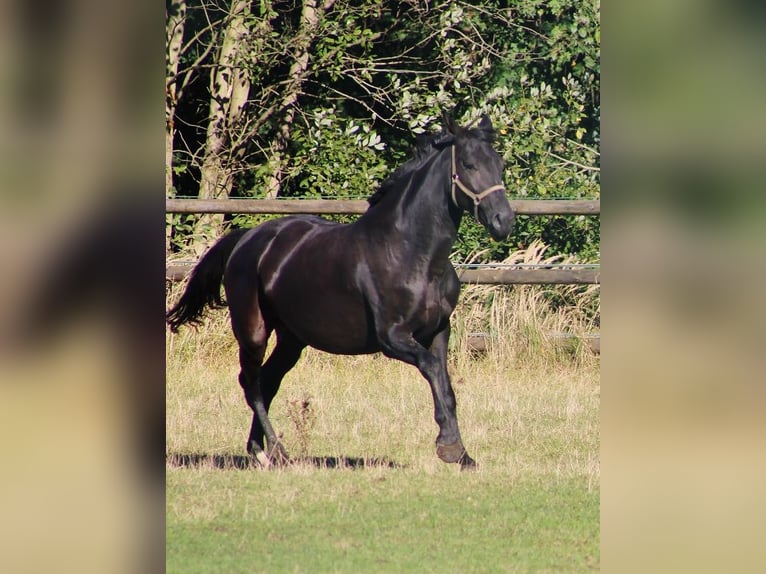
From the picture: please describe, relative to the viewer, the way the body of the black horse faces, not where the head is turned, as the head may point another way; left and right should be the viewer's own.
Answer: facing the viewer and to the right of the viewer
